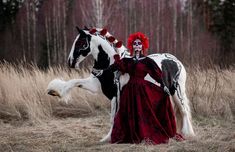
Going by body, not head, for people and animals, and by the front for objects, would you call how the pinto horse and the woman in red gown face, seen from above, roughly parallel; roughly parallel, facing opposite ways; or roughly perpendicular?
roughly perpendicular

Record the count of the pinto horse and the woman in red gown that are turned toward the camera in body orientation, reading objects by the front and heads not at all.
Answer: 1

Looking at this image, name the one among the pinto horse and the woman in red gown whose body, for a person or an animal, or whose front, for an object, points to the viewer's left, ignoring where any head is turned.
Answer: the pinto horse

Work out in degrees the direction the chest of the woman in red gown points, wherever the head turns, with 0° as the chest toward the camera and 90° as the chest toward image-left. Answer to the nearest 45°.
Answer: approximately 0°

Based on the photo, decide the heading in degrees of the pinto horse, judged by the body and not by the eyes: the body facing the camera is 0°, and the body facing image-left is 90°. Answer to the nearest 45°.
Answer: approximately 90°
